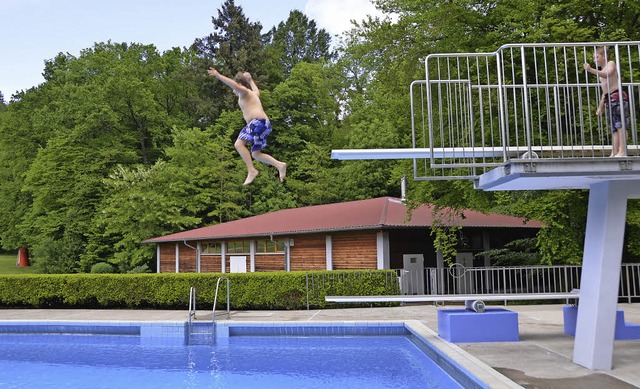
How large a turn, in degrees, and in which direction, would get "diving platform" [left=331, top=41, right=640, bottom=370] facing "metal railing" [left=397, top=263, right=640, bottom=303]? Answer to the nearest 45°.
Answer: approximately 90° to its right

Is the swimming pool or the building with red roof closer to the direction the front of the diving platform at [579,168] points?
the swimming pool

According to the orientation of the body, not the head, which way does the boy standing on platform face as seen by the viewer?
to the viewer's left

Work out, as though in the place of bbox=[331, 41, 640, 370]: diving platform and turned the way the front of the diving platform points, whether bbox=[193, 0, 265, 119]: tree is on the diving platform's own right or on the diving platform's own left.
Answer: on the diving platform's own right

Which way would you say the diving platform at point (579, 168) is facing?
to the viewer's left

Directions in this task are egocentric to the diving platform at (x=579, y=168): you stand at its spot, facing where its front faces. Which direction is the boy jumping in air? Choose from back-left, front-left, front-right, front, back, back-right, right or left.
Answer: front-left

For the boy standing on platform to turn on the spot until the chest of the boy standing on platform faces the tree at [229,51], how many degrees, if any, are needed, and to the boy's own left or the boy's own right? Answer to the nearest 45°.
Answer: approximately 45° to the boy's own right

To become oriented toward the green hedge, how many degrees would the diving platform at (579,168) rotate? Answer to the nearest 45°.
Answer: approximately 45° to its right

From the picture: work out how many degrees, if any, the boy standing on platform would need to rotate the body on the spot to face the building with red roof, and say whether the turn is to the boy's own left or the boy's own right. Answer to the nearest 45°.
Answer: approximately 45° to the boy's own right
